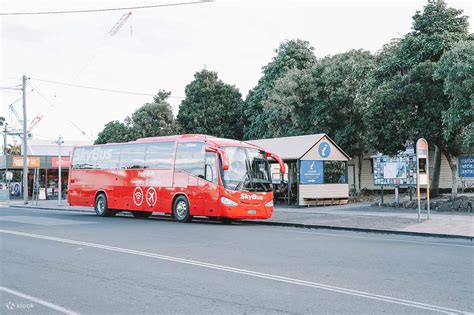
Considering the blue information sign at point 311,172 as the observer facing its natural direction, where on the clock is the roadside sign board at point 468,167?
The roadside sign board is roughly at 10 o'clock from the blue information sign.

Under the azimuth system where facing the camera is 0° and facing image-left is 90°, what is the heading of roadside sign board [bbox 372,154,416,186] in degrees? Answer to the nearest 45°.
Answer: approximately 0°

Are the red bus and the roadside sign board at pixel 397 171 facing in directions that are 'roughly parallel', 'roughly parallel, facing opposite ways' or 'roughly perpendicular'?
roughly perpendicular

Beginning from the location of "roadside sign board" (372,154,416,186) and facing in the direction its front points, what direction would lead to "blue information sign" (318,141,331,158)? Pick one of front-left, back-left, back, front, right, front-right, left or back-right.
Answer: back-right

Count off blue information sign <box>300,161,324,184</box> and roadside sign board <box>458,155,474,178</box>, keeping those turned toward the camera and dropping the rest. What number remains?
2

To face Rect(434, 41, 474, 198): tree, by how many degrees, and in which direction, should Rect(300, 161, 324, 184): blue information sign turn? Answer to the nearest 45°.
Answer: approximately 45° to its left

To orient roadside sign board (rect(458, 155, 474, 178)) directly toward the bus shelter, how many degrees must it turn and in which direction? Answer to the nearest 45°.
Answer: approximately 90° to its right

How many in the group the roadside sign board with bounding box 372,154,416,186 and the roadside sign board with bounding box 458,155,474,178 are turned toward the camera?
2
